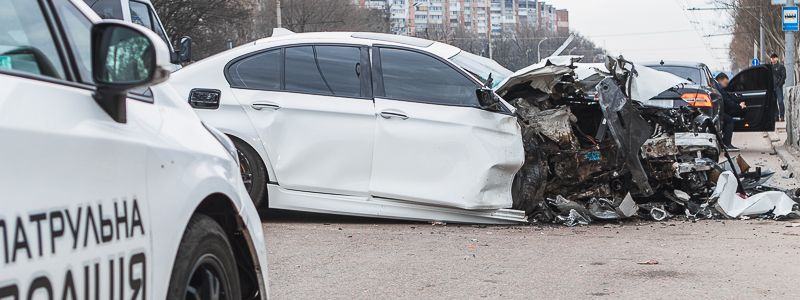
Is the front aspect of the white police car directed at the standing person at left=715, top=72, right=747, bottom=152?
yes

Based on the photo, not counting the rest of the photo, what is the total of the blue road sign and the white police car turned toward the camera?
1

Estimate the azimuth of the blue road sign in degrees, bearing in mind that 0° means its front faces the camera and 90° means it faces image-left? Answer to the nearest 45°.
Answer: approximately 0°

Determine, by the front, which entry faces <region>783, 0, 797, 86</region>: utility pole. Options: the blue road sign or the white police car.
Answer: the white police car

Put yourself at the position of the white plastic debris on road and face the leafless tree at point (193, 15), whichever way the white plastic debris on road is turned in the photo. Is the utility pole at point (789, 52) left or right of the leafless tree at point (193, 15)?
right

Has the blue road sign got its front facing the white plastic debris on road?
yes

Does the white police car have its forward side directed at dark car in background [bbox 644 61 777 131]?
yes

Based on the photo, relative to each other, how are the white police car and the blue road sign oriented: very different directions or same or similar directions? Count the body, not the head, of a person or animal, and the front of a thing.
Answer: very different directions

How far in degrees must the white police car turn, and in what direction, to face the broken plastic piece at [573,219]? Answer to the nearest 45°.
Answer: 0° — it already faces it

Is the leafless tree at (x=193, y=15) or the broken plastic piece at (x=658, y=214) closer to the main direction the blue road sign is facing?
the broken plastic piece
